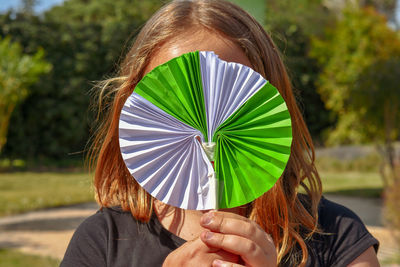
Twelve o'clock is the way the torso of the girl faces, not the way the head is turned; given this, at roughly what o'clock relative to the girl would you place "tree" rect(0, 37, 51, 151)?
The tree is roughly at 5 o'clock from the girl.

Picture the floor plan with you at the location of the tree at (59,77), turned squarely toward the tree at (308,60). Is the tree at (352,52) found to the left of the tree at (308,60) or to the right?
right

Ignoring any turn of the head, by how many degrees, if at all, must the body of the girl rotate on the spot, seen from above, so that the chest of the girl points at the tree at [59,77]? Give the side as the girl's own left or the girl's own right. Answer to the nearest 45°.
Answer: approximately 180°

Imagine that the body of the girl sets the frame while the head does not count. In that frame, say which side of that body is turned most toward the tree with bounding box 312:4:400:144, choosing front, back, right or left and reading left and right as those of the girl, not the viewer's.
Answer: back

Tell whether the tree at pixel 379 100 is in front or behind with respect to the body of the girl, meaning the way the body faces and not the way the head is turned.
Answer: behind

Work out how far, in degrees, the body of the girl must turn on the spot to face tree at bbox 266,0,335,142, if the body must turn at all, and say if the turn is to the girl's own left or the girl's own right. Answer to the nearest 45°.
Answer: approximately 180°

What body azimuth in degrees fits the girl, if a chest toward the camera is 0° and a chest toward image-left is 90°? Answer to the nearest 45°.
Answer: approximately 0°
